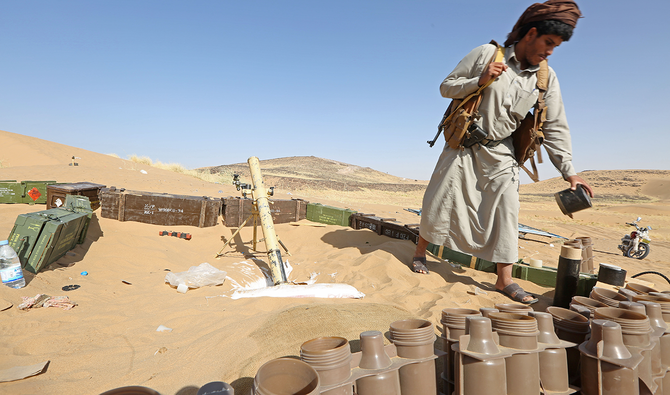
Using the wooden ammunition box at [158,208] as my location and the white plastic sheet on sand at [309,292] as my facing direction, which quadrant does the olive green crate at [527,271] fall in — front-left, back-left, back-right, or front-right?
front-left

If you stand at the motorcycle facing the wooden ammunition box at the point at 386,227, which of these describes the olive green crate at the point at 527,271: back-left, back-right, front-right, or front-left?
front-left

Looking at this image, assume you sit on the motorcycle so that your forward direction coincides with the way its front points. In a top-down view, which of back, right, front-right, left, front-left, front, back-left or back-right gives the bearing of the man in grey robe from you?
front-right

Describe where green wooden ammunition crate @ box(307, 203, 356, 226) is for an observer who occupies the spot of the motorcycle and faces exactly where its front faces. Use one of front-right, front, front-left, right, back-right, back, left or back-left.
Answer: right

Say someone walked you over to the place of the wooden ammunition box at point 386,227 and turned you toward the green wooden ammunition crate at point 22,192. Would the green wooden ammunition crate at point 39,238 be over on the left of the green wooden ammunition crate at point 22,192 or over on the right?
left

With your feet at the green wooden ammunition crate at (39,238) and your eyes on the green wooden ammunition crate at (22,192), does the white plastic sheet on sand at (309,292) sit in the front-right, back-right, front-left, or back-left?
back-right

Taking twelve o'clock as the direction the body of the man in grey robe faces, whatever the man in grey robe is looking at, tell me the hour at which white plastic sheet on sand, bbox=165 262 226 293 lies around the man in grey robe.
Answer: The white plastic sheet on sand is roughly at 4 o'clock from the man in grey robe.

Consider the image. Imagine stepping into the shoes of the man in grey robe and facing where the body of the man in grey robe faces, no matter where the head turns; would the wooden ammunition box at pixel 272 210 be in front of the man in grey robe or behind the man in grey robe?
behind

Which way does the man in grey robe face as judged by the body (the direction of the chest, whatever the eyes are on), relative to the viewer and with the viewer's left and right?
facing the viewer and to the right of the viewer

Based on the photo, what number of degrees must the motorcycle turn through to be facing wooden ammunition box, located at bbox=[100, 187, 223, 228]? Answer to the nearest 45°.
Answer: approximately 90° to its right

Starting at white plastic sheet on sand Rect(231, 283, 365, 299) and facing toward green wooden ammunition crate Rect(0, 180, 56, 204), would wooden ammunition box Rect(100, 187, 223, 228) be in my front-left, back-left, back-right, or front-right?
front-right

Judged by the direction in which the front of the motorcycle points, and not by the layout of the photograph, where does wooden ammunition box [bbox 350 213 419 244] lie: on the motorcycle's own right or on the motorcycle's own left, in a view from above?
on the motorcycle's own right
